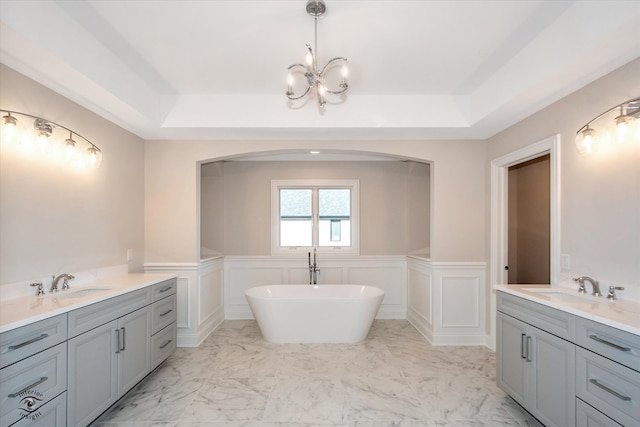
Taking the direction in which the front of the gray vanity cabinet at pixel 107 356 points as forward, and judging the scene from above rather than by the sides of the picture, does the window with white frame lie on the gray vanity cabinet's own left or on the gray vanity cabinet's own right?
on the gray vanity cabinet's own left

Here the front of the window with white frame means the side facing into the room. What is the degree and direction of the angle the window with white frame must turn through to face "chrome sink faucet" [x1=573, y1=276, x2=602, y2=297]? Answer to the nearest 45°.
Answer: approximately 45° to its left

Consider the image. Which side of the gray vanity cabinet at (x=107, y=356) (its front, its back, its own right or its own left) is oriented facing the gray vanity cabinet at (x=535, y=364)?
front

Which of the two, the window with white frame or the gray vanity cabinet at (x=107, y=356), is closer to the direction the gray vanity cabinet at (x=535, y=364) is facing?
the gray vanity cabinet

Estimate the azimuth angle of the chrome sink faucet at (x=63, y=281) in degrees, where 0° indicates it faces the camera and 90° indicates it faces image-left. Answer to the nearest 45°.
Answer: approximately 315°

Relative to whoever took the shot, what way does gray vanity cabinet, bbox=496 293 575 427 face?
facing the viewer and to the left of the viewer

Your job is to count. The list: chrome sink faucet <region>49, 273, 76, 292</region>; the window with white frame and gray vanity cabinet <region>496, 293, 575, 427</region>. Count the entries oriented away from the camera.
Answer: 0

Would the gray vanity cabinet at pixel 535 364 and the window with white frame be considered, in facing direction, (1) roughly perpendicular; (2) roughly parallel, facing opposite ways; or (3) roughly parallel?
roughly perpendicular

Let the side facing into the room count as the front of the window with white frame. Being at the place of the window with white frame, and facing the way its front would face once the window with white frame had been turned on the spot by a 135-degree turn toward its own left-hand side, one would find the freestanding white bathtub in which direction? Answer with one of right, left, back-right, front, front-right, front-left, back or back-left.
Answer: back-right

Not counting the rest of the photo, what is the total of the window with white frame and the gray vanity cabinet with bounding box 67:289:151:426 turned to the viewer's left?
0

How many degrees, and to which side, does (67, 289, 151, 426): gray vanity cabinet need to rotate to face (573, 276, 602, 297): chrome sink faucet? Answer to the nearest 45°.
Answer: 0° — it already faces it

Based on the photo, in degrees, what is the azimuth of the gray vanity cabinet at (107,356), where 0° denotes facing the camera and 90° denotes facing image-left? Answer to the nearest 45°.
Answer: approximately 315°

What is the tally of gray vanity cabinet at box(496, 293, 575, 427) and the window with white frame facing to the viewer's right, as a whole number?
0

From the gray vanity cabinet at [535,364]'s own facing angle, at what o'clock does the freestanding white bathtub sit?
The freestanding white bathtub is roughly at 2 o'clock from the gray vanity cabinet.

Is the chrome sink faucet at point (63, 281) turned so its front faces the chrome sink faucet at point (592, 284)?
yes

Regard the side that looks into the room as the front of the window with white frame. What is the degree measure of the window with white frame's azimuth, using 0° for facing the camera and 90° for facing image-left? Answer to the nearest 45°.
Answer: approximately 0°

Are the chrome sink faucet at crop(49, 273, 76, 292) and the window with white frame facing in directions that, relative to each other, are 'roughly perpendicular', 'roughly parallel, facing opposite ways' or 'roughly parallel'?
roughly perpendicular
